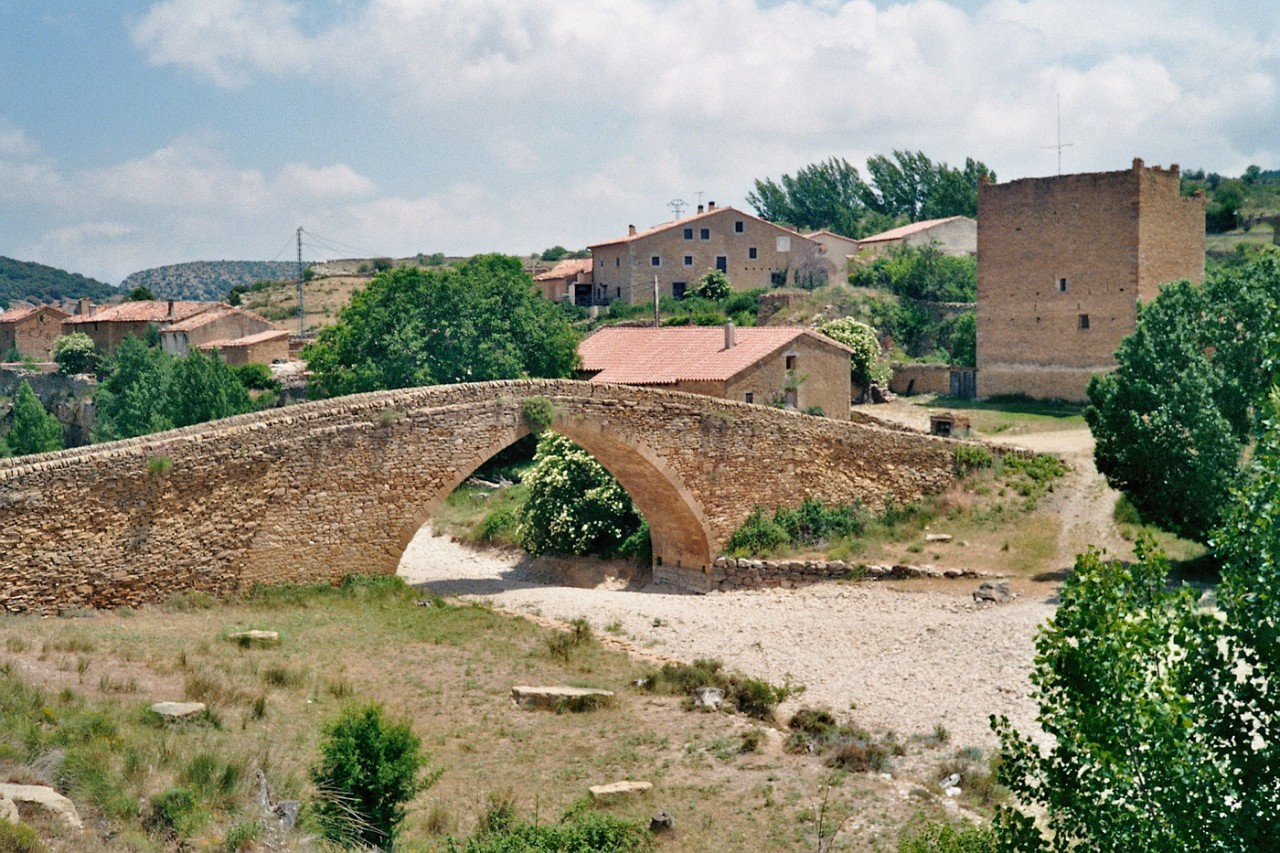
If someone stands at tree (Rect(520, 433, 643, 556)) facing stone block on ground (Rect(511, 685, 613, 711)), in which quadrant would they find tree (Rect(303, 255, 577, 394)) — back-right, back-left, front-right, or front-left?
back-right

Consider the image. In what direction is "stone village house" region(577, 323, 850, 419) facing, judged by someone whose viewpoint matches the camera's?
facing the viewer and to the right of the viewer

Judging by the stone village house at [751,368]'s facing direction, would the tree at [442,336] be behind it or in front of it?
behind

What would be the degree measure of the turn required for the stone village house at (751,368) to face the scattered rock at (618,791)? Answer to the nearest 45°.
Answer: approximately 45° to its right

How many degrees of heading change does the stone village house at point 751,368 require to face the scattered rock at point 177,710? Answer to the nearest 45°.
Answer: approximately 45° to its right

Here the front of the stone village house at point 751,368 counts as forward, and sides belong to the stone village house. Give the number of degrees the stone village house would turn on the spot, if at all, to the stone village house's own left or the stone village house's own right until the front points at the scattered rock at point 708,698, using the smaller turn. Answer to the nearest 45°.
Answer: approximately 45° to the stone village house's own right
